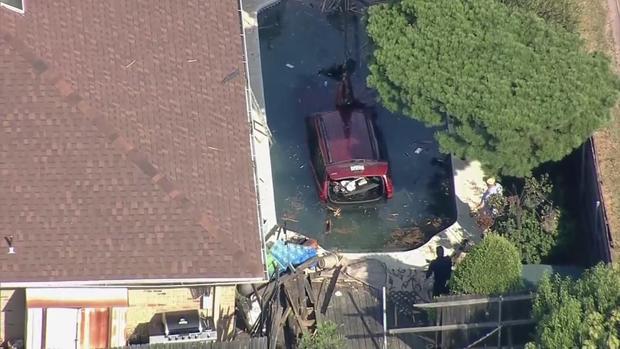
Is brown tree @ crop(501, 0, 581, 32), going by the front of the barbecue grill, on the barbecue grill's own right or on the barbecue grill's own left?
on the barbecue grill's own left

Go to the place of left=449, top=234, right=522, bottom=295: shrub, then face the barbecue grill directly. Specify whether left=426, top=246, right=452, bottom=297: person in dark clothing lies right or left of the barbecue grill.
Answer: right

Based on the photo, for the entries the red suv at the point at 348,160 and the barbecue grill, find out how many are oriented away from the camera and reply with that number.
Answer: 1

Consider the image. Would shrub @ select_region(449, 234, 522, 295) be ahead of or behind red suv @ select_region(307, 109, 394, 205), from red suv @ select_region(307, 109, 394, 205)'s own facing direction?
behind

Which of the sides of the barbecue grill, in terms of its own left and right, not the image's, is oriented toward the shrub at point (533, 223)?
left

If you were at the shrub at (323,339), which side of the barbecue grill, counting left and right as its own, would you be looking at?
left

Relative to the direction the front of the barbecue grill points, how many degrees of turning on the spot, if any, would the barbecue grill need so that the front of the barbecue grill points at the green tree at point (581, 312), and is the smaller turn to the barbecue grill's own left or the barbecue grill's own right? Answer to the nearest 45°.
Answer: approximately 90° to the barbecue grill's own left

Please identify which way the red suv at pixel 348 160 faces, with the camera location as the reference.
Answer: facing away from the viewer

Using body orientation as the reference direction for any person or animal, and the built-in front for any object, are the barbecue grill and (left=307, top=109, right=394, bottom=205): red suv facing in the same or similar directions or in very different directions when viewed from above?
very different directions

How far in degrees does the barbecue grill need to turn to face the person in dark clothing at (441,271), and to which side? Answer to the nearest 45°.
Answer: approximately 90° to its left

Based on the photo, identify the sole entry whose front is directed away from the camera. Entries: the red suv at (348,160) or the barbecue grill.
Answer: the red suv

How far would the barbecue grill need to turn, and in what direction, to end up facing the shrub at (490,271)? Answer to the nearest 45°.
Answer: approximately 90° to its left
